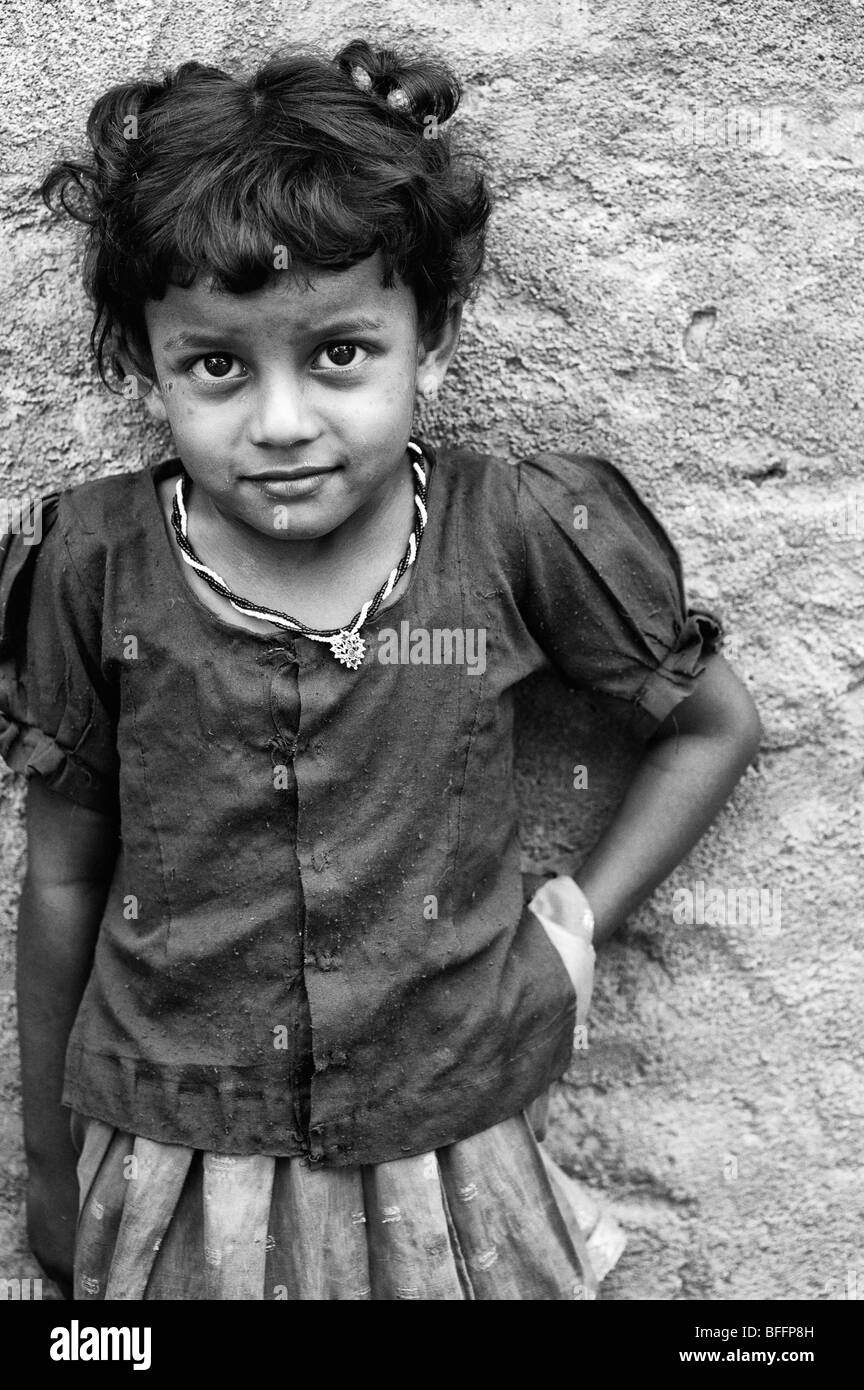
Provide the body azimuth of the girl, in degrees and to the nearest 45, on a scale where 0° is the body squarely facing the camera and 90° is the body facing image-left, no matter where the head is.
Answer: approximately 0°
